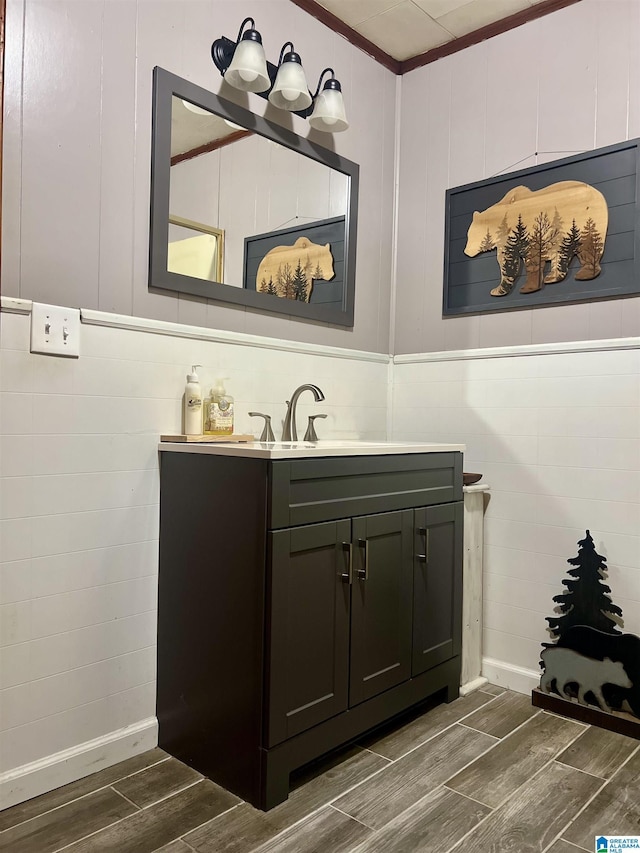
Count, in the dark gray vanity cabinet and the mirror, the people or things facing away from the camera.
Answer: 0

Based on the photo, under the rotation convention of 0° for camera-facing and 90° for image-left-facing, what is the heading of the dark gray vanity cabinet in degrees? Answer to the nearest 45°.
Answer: approximately 315°

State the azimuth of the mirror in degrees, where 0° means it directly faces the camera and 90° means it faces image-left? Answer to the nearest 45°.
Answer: approximately 315°

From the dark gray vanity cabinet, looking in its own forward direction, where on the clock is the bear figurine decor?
The bear figurine decor is roughly at 10 o'clock from the dark gray vanity cabinet.
